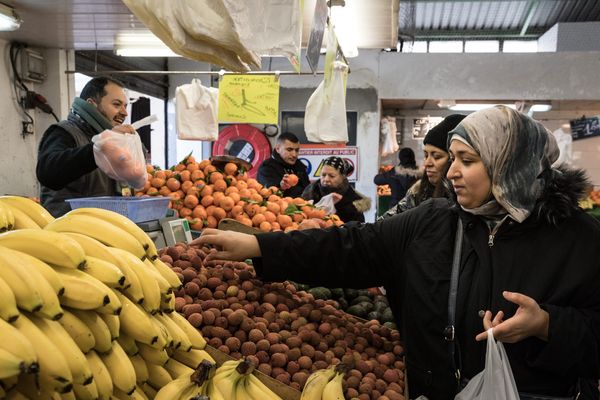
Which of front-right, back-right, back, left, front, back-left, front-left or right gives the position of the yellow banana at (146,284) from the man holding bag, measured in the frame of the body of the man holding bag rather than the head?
right

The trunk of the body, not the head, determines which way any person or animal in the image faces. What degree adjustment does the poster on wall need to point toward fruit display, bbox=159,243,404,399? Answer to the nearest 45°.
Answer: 0° — it already faces it

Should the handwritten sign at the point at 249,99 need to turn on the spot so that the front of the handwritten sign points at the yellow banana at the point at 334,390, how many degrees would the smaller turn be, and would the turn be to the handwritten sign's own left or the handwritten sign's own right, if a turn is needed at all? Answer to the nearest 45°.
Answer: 0° — it already faces it

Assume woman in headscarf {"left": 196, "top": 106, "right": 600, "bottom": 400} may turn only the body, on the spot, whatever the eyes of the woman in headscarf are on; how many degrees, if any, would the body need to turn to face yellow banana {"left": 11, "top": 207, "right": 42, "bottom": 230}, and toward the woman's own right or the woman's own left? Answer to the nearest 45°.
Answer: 0° — they already face it

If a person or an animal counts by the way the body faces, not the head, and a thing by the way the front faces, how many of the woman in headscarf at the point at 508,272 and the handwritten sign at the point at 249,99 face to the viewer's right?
0

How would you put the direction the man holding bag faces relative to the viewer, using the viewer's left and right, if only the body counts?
facing to the right of the viewer

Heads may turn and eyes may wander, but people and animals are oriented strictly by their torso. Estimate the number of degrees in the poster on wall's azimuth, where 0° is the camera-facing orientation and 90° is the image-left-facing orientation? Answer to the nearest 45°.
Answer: approximately 0°

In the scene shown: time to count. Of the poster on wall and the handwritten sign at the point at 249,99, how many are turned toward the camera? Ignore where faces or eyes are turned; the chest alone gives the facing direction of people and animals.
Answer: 2

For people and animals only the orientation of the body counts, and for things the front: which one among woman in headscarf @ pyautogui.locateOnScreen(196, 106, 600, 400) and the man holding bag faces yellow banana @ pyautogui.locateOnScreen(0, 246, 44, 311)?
the woman in headscarf

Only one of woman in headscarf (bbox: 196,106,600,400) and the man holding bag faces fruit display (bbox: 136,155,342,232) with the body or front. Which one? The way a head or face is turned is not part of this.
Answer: the man holding bag

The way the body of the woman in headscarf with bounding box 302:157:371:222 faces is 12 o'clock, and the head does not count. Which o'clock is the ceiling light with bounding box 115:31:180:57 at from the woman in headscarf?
The ceiling light is roughly at 2 o'clock from the woman in headscarf.

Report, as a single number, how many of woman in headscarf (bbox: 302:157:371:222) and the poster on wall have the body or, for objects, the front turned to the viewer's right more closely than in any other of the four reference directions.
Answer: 0
